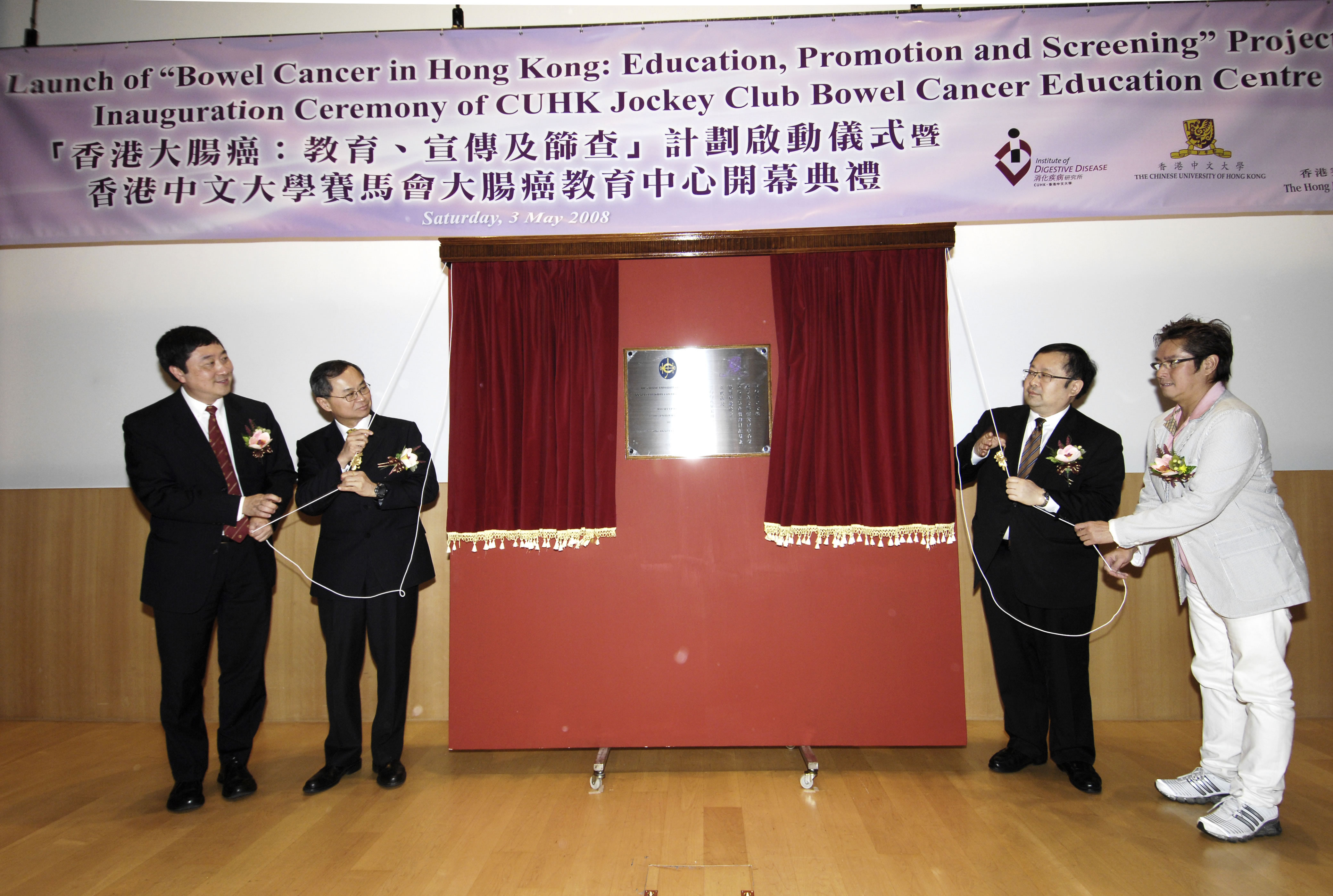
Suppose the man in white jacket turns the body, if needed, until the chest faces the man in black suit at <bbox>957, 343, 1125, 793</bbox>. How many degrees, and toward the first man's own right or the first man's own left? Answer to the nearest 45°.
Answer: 0° — they already face them

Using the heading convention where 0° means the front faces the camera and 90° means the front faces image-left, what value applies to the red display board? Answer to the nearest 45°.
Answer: approximately 0°

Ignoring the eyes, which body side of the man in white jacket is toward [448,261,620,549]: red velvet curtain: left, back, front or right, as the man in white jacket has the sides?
front

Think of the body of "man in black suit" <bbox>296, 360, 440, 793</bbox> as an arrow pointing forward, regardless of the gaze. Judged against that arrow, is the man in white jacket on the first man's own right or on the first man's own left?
on the first man's own left

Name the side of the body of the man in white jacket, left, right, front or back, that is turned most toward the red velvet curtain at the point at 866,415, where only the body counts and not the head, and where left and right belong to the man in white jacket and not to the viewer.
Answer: front

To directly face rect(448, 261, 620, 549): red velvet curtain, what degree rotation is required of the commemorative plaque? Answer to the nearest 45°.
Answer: approximately 90° to its right

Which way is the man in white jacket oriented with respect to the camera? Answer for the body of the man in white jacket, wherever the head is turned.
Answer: to the viewer's left
